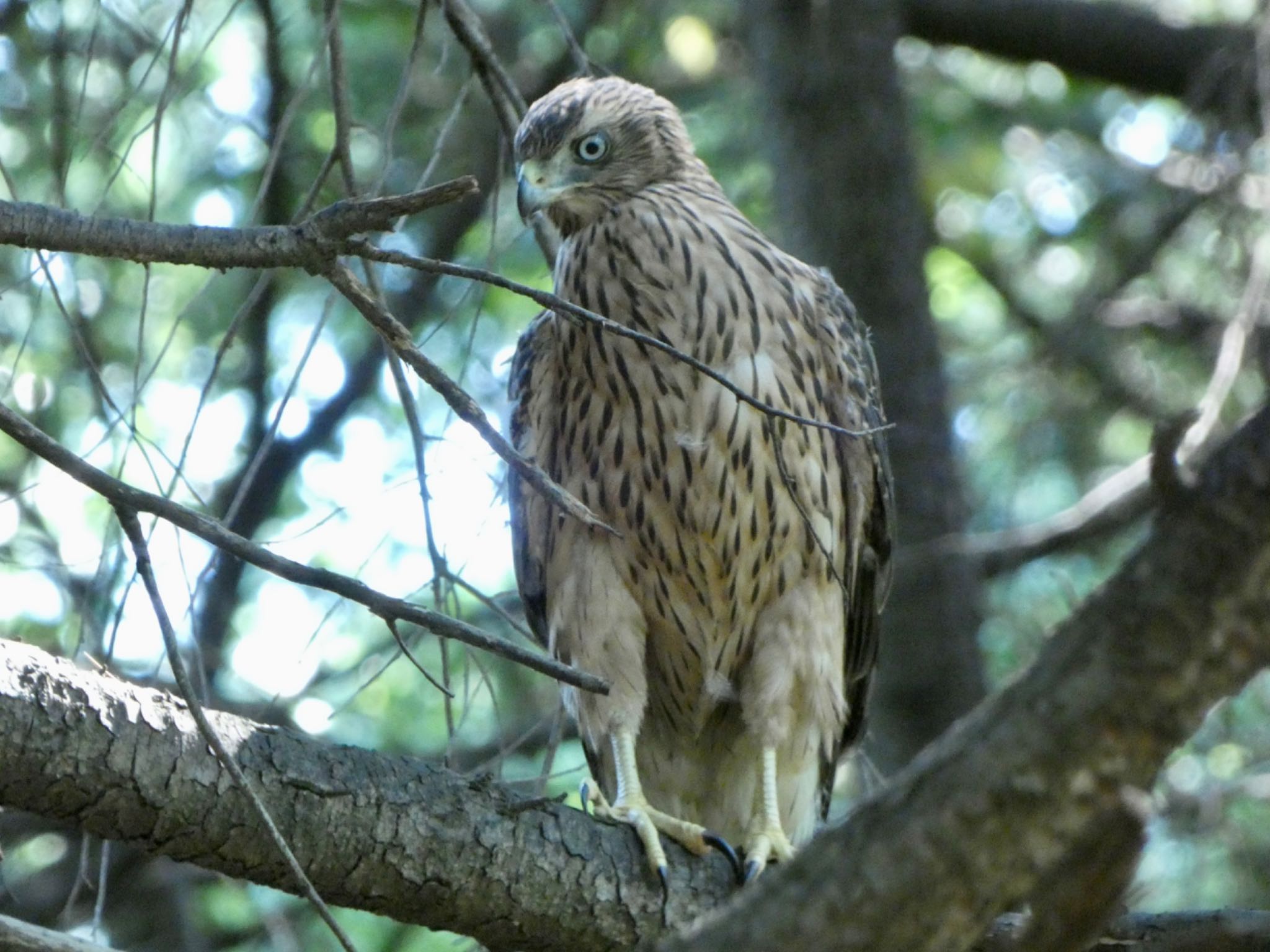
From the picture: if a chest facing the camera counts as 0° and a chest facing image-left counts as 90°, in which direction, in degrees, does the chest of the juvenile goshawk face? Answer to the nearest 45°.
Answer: approximately 0°

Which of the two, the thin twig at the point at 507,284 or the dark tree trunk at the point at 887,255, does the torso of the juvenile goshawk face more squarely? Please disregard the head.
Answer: the thin twig

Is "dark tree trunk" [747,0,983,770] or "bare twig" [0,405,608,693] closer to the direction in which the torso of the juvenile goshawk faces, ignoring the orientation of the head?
the bare twig

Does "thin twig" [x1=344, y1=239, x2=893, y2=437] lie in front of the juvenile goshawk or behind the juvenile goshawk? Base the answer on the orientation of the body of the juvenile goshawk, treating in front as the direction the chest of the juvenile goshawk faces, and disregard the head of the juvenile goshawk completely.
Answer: in front

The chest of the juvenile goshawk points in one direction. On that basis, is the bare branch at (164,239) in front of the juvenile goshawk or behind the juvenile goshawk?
in front
